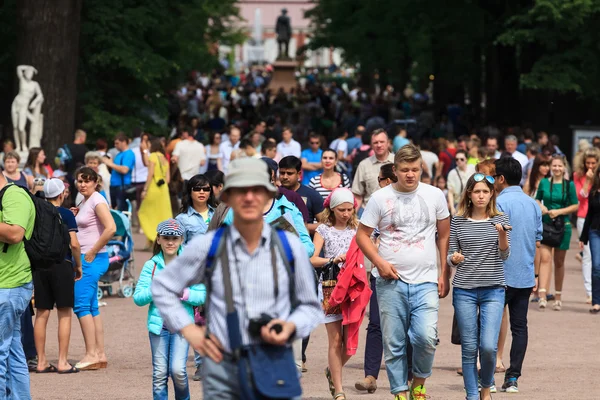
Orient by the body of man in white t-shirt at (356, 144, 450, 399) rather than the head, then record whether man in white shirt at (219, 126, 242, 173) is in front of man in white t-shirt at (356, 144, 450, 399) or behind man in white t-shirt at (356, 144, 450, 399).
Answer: behind

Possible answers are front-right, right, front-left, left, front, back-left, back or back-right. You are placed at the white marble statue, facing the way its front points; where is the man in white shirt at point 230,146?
front-left

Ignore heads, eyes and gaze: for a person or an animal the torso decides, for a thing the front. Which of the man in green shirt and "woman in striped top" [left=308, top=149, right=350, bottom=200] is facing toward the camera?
the woman in striped top

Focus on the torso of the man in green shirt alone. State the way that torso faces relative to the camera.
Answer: to the viewer's left

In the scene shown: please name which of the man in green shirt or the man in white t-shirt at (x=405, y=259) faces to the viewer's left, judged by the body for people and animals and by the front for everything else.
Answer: the man in green shirt

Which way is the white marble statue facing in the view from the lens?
facing the viewer

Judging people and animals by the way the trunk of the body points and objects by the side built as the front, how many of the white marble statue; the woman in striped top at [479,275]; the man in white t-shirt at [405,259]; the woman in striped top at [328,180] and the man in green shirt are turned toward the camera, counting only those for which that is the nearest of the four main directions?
4

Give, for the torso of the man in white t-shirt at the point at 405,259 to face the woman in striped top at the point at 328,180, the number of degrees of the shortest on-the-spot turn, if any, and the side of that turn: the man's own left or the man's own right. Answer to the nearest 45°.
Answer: approximately 180°

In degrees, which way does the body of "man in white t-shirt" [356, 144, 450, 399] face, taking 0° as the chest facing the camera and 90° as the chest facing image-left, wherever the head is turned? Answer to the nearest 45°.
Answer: approximately 0°

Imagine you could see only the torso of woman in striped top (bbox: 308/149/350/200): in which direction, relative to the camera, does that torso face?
toward the camera

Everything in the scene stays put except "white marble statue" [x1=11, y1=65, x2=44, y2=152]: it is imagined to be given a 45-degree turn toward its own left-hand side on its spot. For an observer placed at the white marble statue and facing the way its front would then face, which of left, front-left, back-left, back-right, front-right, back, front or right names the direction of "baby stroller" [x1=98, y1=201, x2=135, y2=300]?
front-right

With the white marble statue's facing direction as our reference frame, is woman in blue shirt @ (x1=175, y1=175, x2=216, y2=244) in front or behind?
in front

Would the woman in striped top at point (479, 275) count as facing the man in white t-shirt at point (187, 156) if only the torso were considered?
no
